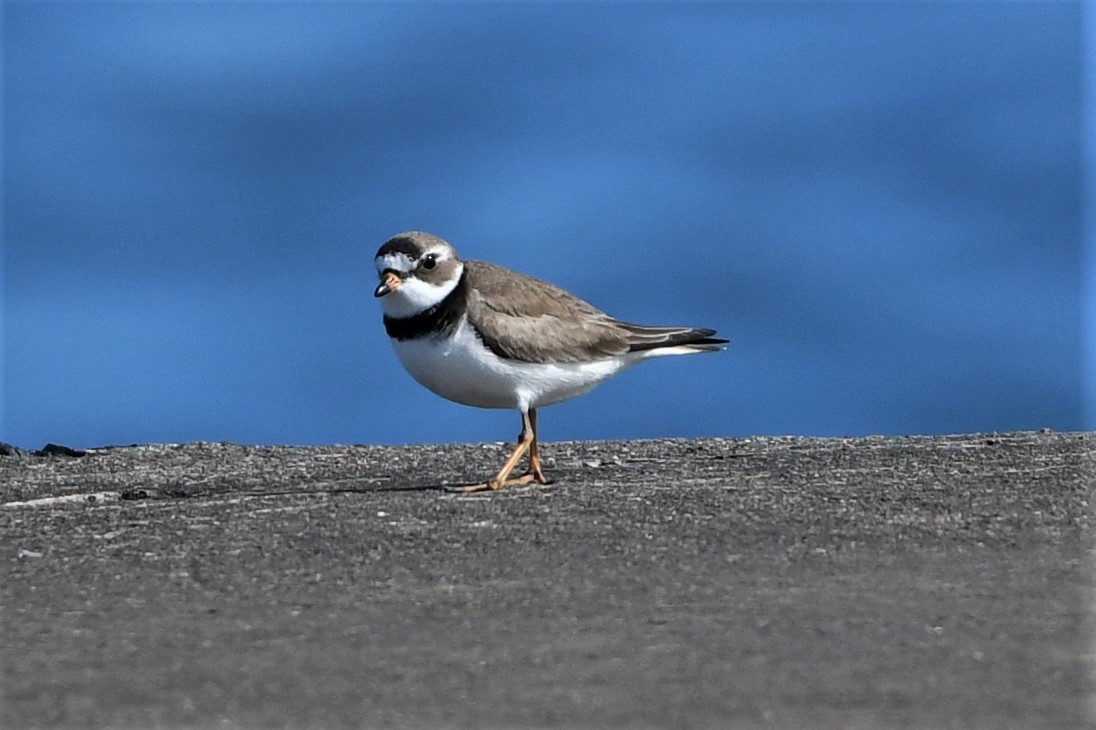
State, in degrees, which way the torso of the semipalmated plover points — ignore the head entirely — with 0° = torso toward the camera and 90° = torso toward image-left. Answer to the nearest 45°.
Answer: approximately 90°
